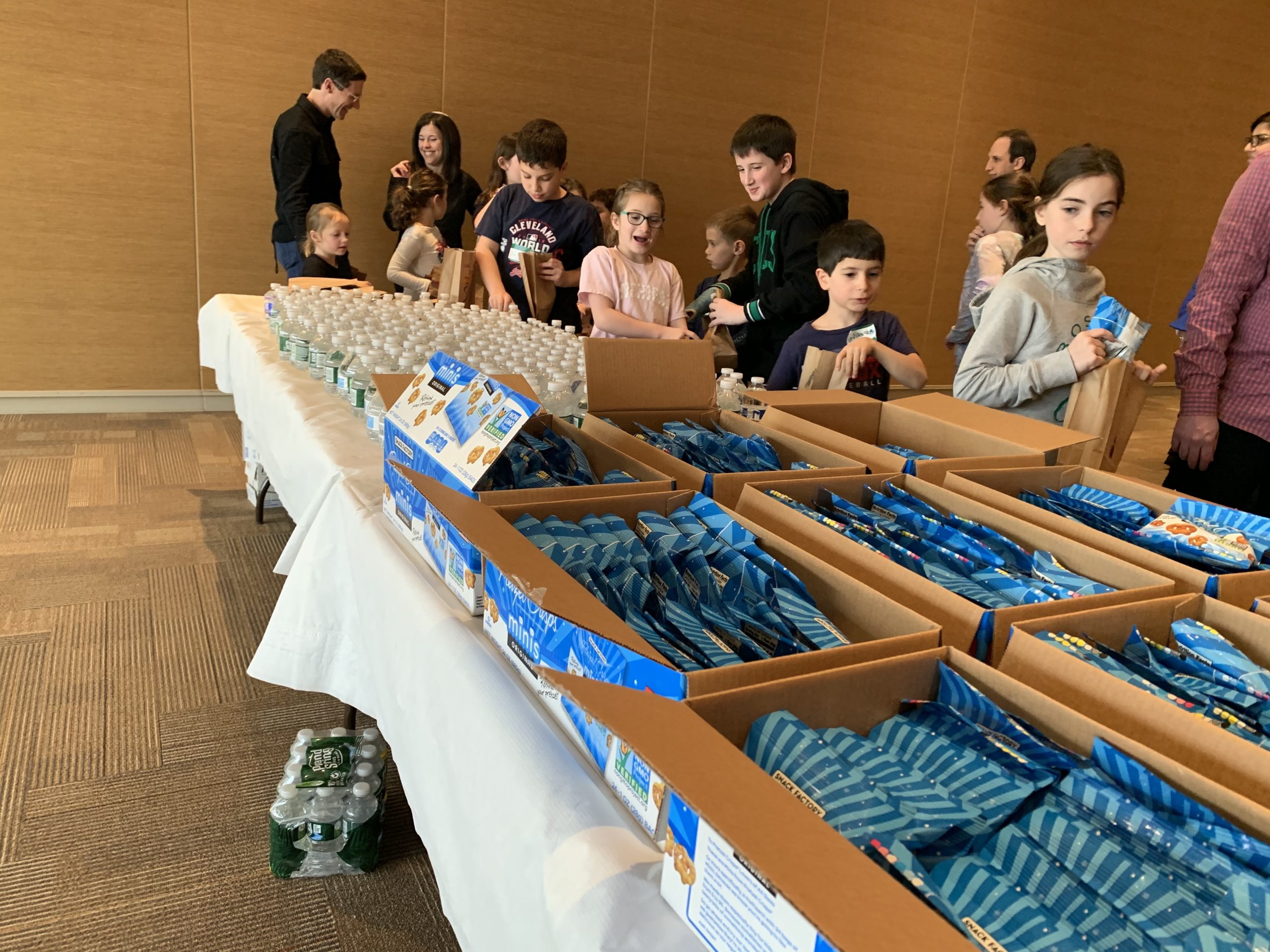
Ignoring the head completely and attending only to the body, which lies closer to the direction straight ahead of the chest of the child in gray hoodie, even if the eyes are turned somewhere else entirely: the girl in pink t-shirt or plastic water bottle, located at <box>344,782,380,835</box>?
the plastic water bottle

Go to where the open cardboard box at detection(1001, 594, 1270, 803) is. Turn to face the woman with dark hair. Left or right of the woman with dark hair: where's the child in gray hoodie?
right

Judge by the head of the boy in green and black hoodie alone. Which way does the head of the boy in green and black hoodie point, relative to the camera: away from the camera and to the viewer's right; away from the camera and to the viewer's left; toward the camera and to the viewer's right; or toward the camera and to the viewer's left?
toward the camera and to the viewer's left

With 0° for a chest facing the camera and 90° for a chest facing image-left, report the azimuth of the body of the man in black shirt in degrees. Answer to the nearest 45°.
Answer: approximately 270°

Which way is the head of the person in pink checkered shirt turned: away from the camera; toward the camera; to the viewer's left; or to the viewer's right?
to the viewer's left

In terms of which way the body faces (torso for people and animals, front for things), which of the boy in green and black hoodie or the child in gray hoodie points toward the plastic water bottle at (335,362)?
the boy in green and black hoodie

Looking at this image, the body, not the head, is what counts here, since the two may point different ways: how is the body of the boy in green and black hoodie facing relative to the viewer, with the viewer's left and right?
facing the viewer and to the left of the viewer

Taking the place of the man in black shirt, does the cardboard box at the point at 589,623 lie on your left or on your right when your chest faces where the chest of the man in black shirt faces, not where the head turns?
on your right

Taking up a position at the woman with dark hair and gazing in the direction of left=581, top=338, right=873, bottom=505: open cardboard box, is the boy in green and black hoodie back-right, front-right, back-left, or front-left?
front-left

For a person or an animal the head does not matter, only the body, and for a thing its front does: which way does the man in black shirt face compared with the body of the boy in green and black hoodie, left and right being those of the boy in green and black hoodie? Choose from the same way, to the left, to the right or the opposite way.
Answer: the opposite way
